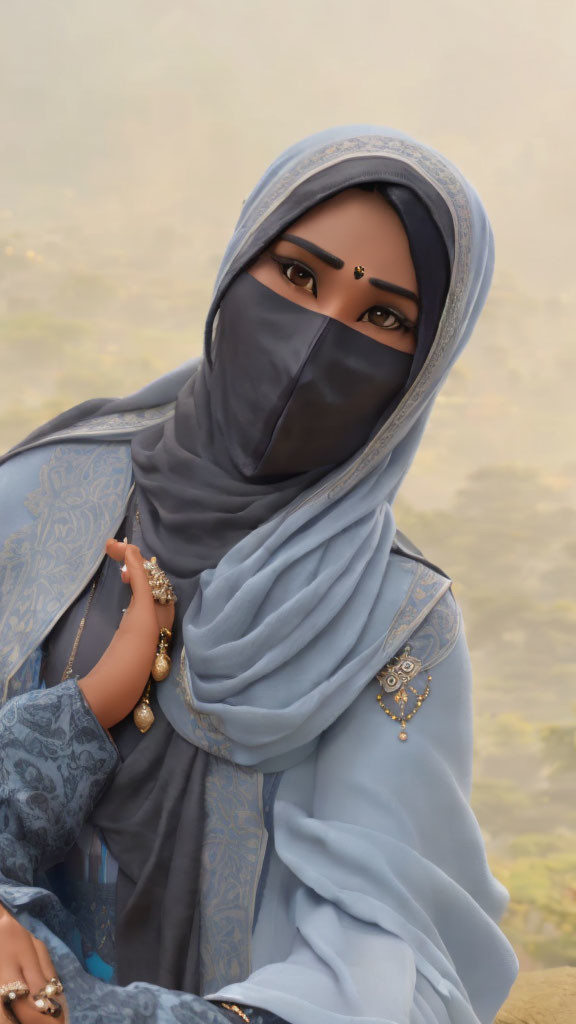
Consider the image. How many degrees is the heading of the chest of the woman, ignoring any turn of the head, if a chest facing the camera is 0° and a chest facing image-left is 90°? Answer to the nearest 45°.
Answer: approximately 0°
